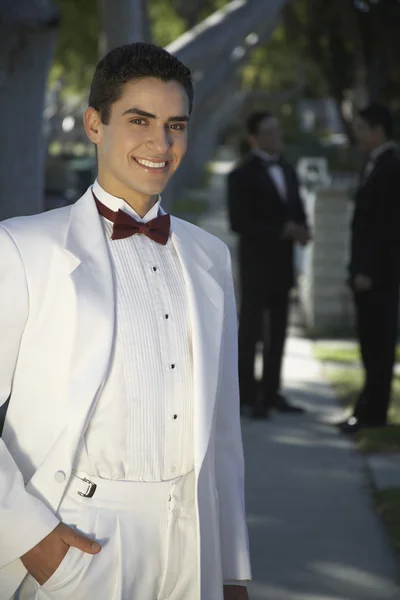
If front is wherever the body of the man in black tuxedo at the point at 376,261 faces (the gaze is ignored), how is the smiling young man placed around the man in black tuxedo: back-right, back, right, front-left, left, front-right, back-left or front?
left

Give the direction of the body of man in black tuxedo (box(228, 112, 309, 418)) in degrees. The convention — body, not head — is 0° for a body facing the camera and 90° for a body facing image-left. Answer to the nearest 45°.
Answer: approximately 315°

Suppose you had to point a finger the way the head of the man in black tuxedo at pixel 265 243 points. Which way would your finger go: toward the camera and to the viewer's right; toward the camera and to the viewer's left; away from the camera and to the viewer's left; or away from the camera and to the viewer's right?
toward the camera and to the viewer's right

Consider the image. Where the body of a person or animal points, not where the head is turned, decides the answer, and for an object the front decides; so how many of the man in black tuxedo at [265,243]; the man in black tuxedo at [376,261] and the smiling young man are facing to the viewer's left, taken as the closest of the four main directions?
1

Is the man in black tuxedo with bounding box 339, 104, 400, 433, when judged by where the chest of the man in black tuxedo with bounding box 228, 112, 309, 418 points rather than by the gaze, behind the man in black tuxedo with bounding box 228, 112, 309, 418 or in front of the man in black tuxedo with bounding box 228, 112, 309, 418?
in front

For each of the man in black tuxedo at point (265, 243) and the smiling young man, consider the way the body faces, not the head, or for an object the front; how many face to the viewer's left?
0

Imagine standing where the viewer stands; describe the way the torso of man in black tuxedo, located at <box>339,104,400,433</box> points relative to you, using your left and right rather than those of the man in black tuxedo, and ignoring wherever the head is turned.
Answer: facing to the left of the viewer

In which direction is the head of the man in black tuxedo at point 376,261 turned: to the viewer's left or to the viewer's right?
to the viewer's left

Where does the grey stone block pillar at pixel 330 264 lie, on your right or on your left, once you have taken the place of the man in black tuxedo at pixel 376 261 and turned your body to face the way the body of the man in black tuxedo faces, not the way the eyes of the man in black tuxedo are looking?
on your right
